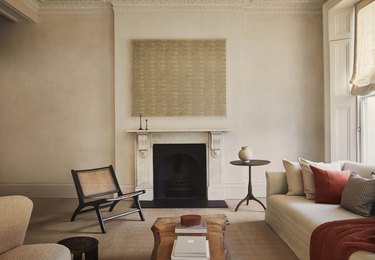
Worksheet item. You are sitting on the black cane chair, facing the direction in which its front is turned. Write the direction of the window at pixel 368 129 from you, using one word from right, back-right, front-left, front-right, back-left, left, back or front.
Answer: front-left

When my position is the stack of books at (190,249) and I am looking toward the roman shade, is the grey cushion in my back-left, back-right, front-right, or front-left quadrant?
front-right

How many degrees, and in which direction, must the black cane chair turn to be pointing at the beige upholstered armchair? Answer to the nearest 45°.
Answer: approximately 45° to its right

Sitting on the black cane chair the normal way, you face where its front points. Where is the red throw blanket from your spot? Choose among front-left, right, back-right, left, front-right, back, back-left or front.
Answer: front

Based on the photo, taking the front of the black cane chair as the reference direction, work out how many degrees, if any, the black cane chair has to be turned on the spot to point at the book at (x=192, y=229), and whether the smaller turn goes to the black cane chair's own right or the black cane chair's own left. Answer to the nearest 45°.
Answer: approximately 45° to the black cane chair's own right

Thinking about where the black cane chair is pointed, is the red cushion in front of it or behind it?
in front

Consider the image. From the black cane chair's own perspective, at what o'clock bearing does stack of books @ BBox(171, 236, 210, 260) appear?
The stack of books is roughly at 1 o'clock from the black cane chair.

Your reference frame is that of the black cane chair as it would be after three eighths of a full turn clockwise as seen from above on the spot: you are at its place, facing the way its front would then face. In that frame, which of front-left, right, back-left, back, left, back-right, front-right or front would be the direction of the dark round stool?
left

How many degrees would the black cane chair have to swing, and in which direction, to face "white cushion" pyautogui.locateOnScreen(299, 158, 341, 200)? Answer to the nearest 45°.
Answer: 0° — it already faces it

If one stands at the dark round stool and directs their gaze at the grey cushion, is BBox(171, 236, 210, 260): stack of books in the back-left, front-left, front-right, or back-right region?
front-right

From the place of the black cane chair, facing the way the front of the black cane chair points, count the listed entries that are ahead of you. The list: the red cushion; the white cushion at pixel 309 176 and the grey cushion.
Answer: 3

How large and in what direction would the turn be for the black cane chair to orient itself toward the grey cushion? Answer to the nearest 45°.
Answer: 0° — it already faces it

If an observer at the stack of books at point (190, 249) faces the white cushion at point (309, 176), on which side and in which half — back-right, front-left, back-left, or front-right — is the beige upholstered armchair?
back-left

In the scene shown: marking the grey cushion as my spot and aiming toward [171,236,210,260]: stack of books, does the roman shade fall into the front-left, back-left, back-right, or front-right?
back-right

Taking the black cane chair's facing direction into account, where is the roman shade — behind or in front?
in front

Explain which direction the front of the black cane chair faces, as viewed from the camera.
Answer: facing the viewer and to the right of the viewer
